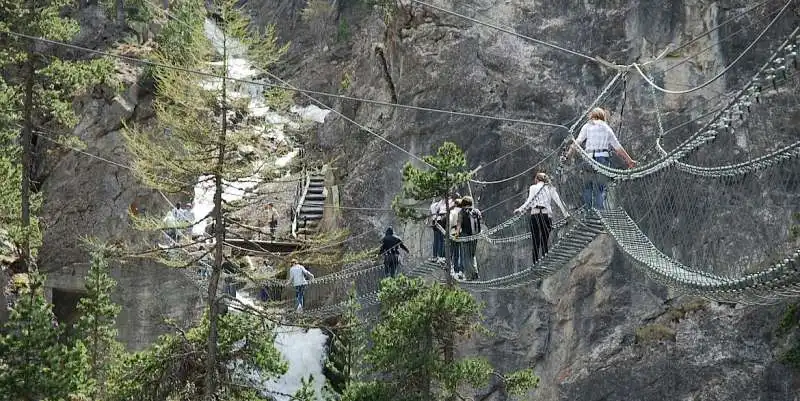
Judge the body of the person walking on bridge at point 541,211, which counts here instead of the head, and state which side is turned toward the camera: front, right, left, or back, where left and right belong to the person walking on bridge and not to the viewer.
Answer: back

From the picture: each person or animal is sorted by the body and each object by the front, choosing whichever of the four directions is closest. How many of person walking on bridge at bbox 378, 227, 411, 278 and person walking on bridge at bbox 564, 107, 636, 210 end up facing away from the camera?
2

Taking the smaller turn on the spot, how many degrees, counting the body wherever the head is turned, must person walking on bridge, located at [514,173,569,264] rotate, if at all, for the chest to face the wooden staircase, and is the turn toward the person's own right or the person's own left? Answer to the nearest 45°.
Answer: approximately 45° to the person's own left

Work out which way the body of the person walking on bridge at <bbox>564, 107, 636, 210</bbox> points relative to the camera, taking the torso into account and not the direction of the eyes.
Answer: away from the camera

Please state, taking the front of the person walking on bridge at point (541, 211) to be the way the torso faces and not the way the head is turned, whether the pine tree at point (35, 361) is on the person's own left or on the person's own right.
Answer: on the person's own left

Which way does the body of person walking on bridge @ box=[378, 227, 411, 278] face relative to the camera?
away from the camera

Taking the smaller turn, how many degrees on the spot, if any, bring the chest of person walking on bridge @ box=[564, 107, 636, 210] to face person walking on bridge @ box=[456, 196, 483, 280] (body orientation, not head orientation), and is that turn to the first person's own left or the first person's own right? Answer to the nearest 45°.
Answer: approximately 45° to the first person's own left

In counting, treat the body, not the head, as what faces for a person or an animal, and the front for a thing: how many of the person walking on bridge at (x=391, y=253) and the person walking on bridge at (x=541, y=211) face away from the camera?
2
